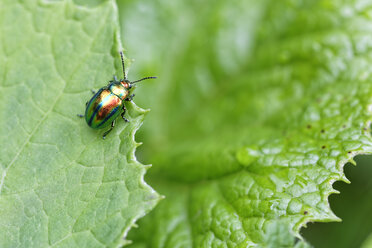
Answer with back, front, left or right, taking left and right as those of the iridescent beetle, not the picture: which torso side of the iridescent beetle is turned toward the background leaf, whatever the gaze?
front

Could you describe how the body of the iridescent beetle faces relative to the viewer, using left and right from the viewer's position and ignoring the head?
facing away from the viewer and to the right of the viewer
